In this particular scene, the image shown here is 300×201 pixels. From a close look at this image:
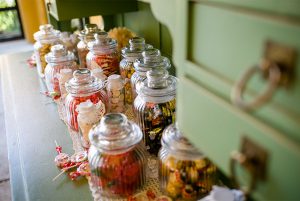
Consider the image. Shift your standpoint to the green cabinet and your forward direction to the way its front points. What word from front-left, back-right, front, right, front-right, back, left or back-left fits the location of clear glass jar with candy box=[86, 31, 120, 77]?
right

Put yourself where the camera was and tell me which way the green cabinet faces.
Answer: facing the viewer and to the left of the viewer

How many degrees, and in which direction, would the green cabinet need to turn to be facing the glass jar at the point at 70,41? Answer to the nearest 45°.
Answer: approximately 90° to its right

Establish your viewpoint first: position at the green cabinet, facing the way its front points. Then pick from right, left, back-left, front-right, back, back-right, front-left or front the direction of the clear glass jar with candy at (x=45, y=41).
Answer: right

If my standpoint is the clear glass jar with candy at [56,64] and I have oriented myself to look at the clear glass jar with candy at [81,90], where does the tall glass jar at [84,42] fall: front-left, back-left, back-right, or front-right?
back-left

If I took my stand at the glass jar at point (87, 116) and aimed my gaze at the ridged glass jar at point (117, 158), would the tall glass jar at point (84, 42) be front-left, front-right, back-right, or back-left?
back-left
